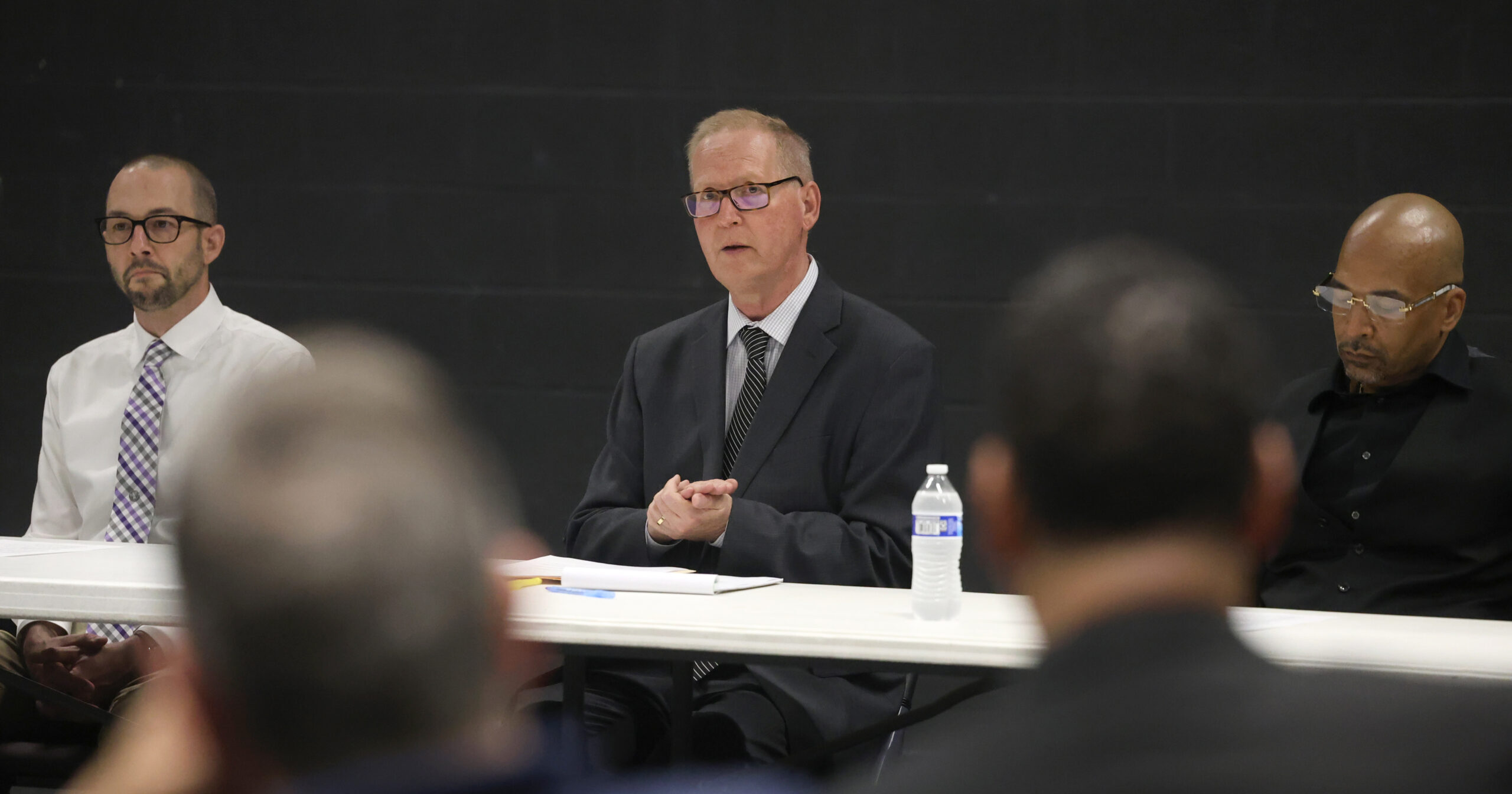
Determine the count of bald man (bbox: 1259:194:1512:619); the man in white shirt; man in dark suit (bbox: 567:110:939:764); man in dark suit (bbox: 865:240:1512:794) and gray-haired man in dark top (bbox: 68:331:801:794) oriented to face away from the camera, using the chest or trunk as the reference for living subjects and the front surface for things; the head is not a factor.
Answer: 2

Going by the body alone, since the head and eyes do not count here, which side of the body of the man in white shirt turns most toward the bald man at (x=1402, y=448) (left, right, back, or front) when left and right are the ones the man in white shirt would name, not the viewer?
left

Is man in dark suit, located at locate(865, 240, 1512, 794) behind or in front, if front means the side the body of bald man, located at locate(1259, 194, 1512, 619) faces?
in front

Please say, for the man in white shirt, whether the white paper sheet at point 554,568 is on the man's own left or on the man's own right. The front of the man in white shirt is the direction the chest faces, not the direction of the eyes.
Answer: on the man's own left

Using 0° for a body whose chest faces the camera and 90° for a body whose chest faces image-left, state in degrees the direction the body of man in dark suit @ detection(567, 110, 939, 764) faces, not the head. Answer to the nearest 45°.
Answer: approximately 45°

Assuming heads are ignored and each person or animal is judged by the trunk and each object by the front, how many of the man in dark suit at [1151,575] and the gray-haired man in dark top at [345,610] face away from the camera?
2

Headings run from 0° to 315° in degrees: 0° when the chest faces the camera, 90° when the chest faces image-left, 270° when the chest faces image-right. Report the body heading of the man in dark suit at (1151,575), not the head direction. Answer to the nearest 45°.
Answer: approximately 180°

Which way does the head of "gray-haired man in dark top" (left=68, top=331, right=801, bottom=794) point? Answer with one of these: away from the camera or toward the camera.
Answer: away from the camera

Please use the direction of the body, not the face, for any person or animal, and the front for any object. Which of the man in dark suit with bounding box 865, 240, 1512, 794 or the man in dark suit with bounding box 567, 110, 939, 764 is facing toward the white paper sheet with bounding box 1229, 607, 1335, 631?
the man in dark suit with bounding box 865, 240, 1512, 794

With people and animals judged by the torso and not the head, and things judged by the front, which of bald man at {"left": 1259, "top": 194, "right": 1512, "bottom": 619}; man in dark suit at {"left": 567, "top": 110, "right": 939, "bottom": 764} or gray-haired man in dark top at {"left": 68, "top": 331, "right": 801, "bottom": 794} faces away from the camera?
gray-haired man in dark top at {"left": 68, "top": 331, "right": 801, "bottom": 794}

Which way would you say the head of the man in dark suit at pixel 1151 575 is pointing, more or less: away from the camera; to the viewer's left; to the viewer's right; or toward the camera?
away from the camera

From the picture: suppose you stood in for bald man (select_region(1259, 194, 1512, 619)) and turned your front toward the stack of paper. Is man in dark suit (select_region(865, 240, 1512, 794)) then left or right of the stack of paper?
left
